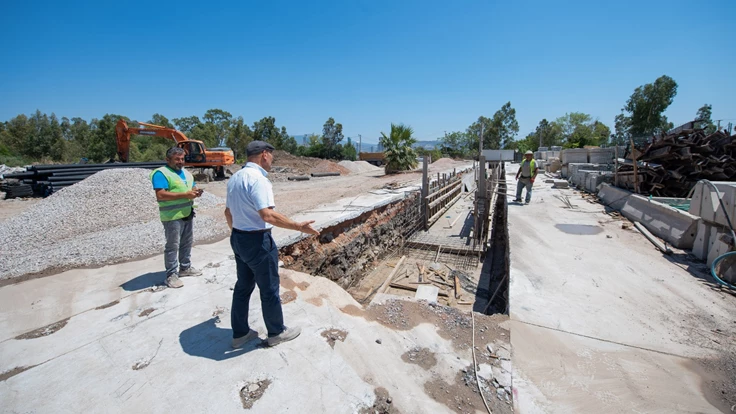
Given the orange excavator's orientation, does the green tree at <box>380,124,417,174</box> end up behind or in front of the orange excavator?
behind

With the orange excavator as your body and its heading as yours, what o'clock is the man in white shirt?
The man in white shirt is roughly at 9 o'clock from the orange excavator.

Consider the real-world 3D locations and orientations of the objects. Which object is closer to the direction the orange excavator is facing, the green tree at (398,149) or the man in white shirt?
the man in white shirt

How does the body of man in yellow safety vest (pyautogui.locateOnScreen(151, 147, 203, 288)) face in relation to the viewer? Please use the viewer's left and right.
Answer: facing the viewer and to the right of the viewer

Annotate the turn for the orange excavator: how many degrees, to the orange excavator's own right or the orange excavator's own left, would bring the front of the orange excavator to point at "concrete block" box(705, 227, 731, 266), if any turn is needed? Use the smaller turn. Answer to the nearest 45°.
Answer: approximately 90° to the orange excavator's own left

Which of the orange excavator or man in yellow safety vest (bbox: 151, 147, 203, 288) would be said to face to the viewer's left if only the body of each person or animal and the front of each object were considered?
the orange excavator

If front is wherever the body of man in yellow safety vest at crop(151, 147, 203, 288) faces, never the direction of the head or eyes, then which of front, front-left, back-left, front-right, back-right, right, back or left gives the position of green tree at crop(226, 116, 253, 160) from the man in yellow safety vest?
back-left

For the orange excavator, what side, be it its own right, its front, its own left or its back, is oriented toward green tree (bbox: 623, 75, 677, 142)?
back

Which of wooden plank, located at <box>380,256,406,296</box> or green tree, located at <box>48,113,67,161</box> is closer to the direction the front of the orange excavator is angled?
the green tree

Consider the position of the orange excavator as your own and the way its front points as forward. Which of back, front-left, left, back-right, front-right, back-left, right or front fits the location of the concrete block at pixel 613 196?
back-left

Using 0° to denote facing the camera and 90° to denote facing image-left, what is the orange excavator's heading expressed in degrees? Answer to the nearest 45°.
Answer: approximately 90°

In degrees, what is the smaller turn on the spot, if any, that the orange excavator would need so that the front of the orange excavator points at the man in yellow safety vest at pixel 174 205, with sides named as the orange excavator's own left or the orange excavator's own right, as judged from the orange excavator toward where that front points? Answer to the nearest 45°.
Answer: approximately 90° to the orange excavator's own left

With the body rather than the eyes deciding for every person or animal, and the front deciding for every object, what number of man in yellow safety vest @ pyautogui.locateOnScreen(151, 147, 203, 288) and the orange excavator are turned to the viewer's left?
1
